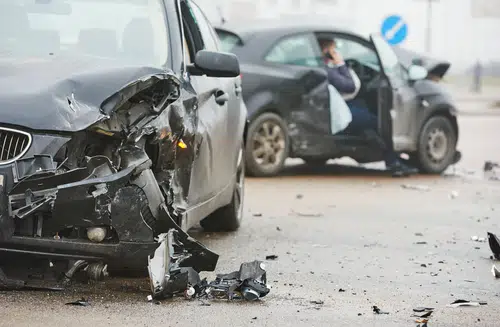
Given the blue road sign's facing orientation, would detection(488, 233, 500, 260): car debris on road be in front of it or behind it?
in front

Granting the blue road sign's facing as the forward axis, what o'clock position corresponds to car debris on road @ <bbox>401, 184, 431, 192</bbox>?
The car debris on road is roughly at 12 o'clock from the blue road sign.

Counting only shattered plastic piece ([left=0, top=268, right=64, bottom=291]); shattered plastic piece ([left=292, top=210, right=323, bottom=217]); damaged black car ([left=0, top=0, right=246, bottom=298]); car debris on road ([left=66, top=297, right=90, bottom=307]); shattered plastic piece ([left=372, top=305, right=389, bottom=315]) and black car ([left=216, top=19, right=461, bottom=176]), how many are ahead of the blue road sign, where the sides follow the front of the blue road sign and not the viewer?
6

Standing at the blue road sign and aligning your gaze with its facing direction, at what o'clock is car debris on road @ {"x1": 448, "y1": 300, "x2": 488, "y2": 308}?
The car debris on road is roughly at 12 o'clock from the blue road sign.

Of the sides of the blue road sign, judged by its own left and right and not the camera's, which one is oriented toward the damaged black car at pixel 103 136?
front

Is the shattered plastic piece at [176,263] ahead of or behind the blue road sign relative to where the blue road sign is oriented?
ahead

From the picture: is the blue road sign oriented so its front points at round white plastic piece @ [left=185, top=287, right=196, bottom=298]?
yes

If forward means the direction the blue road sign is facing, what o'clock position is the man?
The man is roughly at 12 o'clock from the blue road sign.

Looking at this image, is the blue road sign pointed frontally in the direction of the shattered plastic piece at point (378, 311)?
yes

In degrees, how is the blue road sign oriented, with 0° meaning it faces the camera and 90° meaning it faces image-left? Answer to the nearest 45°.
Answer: approximately 0°

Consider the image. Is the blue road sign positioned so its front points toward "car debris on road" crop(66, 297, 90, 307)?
yes

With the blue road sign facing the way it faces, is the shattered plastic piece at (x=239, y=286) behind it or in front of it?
in front

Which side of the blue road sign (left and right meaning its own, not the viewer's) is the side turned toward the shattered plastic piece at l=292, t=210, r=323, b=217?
front

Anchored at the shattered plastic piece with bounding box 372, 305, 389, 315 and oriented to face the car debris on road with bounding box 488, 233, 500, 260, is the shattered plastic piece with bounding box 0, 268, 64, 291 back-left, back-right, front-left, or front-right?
back-left
